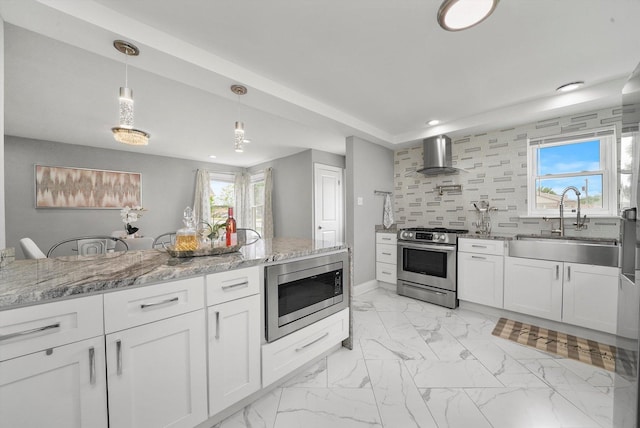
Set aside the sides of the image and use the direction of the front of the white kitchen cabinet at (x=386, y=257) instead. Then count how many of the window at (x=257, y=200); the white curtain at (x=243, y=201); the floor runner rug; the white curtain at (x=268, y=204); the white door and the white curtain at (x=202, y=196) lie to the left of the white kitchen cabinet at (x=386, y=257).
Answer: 1

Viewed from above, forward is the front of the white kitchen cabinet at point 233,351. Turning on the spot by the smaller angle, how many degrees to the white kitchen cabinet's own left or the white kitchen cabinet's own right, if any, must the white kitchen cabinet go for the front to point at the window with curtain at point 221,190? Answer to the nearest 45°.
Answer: approximately 135° to the white kitchen cabinet's own left

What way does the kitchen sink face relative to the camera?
toward the camera

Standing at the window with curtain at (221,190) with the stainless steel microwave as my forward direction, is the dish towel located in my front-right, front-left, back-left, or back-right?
front-left

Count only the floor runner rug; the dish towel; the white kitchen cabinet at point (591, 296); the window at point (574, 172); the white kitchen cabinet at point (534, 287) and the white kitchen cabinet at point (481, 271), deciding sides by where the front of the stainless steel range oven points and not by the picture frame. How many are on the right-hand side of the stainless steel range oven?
1

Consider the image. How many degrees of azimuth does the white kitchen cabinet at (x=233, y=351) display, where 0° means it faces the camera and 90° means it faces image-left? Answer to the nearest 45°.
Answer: approximately 315°

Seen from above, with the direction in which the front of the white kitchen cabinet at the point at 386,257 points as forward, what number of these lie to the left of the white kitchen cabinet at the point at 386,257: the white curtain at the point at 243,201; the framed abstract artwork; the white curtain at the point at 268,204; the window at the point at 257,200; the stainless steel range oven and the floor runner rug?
2

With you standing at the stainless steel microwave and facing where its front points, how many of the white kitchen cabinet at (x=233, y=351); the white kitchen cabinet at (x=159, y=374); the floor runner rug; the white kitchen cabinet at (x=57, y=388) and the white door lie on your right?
3

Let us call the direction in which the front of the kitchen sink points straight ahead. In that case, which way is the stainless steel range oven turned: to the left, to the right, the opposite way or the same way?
the same way

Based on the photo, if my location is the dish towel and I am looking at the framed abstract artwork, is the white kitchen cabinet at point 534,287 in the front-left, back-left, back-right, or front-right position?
back-left

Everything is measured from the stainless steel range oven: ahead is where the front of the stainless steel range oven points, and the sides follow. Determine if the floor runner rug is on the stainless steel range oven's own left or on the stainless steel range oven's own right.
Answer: on the stainless steel range oven's own left

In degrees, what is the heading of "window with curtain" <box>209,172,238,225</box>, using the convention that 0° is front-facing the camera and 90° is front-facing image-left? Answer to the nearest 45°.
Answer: approximately 315°

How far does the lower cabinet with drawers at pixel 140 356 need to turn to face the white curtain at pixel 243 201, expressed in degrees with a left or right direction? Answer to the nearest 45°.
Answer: approximately 135° to its left
